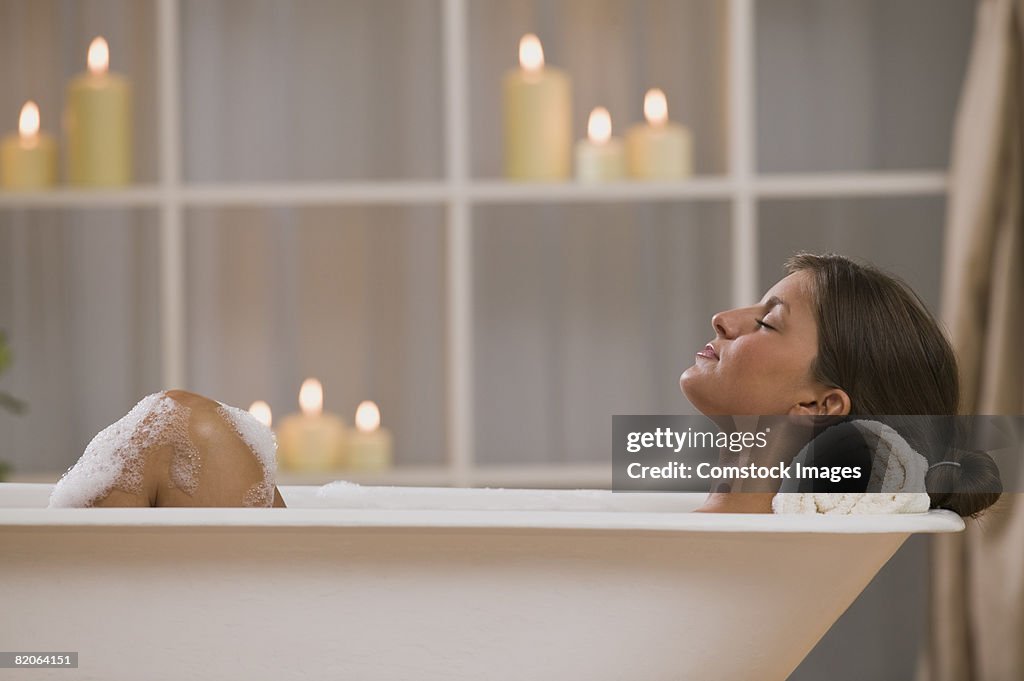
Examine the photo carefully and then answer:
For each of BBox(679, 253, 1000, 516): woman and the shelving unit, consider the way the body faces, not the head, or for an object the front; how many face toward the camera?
1

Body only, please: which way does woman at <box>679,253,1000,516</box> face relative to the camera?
to the viewer's left

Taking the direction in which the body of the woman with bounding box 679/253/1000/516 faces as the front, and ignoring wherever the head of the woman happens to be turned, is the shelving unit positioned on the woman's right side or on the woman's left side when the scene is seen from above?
on the woman's right side

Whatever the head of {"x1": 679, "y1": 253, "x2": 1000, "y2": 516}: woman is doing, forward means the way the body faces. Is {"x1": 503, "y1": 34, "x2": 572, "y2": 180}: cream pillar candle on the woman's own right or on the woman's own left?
on the woman's own right

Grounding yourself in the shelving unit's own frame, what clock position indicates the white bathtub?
The white bathtub is roughly at 12 o'clock from the shelving unit.

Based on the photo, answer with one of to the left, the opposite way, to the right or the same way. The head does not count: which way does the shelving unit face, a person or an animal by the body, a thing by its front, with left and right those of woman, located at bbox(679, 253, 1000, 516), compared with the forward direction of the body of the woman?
to the left

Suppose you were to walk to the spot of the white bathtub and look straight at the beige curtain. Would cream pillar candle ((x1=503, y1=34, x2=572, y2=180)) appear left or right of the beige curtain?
left

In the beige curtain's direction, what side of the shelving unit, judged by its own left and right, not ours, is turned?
left

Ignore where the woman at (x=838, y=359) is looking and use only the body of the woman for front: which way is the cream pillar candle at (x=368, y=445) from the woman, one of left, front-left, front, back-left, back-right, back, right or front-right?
front-right

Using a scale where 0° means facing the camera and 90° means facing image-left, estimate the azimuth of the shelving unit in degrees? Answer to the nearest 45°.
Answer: approximately 0°

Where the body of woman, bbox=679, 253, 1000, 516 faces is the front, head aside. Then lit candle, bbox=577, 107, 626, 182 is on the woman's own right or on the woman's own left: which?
on the woman's own right
